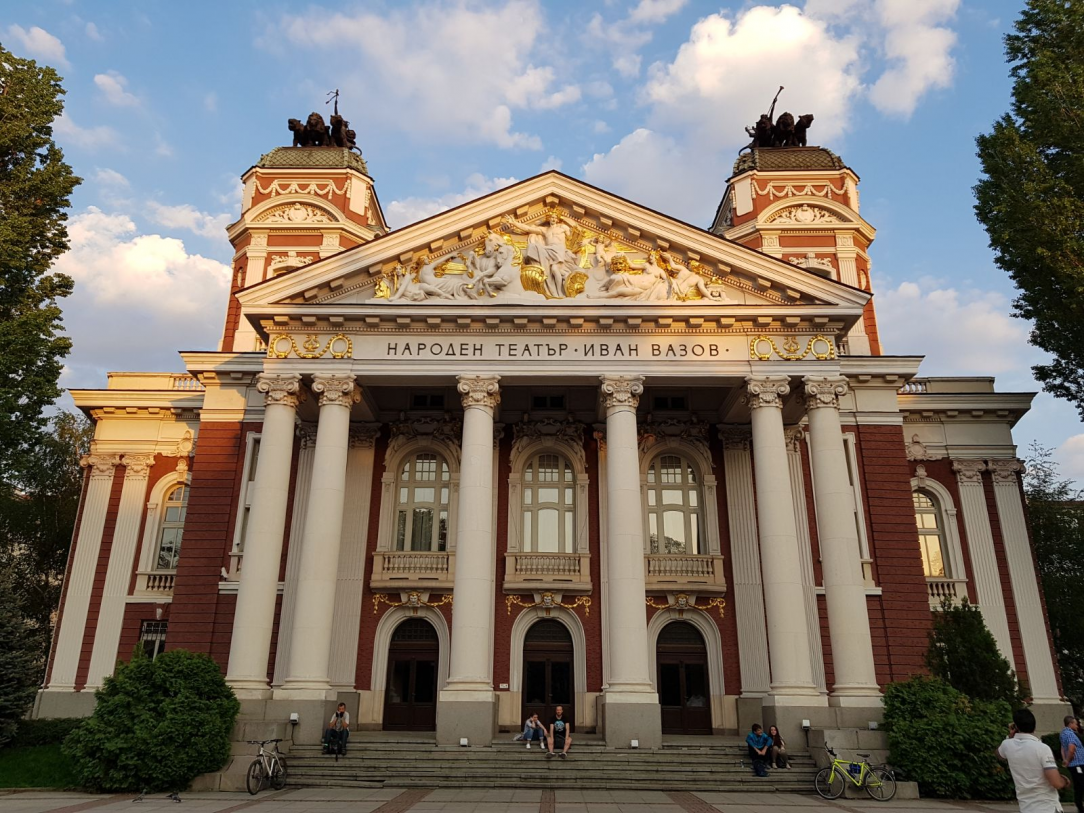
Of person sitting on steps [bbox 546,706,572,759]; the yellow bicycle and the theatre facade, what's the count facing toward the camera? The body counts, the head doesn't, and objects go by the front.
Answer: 2

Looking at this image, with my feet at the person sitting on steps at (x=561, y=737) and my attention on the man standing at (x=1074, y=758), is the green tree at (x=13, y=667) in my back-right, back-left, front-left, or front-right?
back-right

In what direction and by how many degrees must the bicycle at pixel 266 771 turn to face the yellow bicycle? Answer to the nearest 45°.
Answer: approximately 135° to its left

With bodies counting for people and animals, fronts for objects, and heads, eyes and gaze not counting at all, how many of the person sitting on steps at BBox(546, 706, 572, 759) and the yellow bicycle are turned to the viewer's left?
1

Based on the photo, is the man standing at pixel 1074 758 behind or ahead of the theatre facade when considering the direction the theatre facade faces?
ahead

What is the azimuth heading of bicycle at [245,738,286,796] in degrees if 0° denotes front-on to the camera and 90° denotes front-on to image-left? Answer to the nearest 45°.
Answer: approximately 45°

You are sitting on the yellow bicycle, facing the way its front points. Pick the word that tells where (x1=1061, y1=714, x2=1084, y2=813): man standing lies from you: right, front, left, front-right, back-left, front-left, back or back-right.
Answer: back-left

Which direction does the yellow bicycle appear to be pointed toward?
to the viewer's left

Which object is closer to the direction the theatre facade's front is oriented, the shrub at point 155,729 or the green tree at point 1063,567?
the shrub

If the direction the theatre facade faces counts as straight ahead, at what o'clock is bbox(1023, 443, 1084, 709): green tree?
The green tree is roughly at 8 o'clock from the theatre facade.

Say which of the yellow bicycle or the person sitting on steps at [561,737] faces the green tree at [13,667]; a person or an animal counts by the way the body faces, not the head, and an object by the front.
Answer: the yellow bicycle

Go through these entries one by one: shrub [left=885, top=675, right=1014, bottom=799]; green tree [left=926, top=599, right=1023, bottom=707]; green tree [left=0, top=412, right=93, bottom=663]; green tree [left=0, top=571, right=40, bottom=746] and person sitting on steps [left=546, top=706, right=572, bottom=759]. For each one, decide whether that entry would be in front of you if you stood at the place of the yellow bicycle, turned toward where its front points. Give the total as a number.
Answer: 3

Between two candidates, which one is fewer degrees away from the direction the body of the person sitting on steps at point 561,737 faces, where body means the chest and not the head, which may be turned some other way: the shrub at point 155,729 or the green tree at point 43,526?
the shrub
